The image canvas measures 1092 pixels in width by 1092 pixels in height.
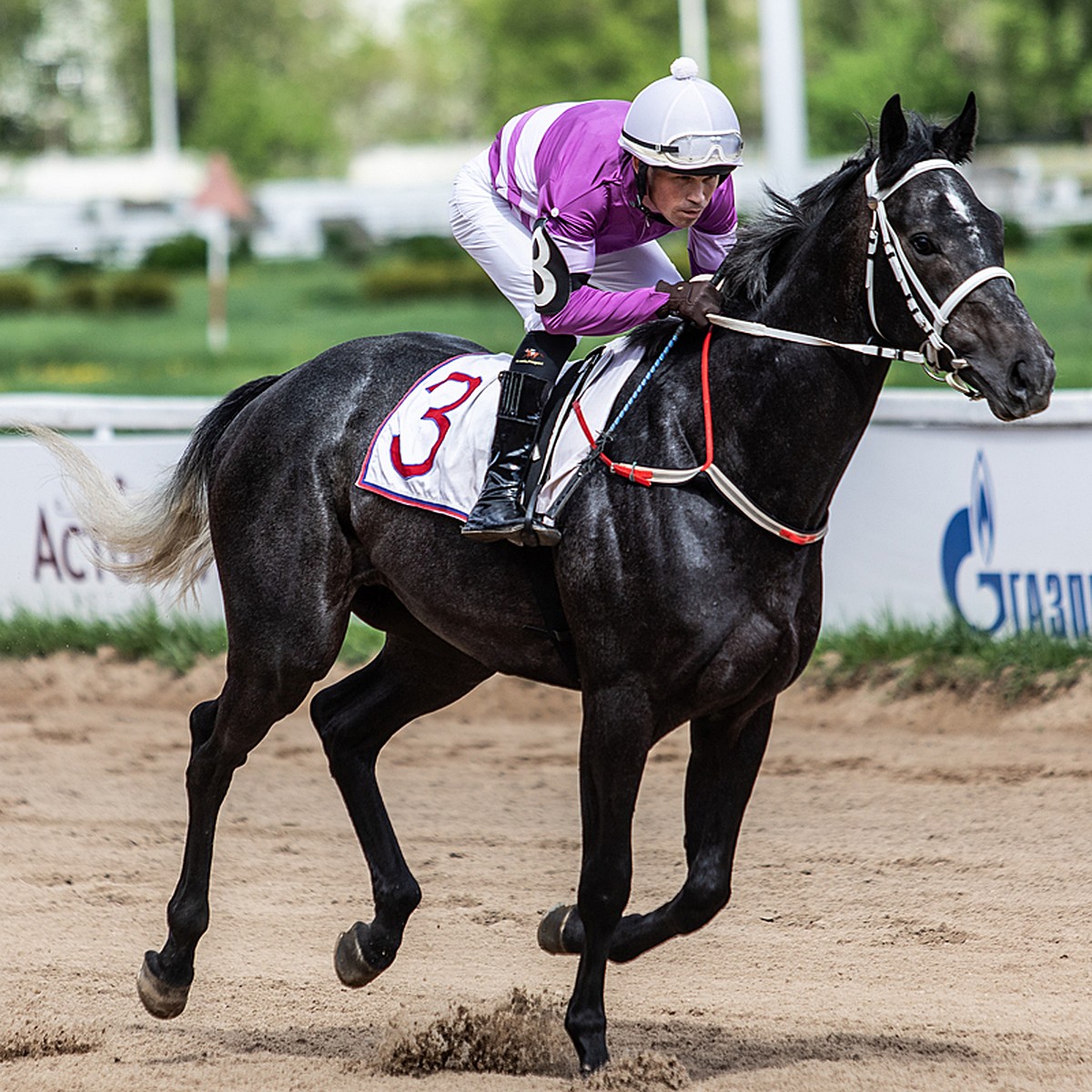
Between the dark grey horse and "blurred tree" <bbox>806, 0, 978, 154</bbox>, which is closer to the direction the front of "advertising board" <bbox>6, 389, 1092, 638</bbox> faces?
the dark grey horse

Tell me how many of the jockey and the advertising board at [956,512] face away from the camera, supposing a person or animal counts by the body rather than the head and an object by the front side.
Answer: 0

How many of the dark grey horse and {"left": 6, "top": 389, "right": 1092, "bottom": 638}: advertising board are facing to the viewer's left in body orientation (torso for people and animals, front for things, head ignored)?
0

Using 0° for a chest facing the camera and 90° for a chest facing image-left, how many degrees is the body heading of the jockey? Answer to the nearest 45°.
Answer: approximately 315°

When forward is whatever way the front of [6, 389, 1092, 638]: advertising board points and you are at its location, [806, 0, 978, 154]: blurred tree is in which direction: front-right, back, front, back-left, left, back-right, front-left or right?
back

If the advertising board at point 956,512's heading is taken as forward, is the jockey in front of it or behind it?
in front

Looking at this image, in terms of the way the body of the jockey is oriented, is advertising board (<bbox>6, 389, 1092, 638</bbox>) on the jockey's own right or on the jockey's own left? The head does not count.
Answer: on the jockey's own left

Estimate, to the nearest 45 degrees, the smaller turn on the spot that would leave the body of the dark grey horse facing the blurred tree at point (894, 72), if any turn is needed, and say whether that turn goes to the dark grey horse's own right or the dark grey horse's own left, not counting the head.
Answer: approximately 135° to the dark grey horse's own left

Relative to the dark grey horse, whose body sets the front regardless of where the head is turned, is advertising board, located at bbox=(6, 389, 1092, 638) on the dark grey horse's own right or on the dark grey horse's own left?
on the dark grey horse's own left

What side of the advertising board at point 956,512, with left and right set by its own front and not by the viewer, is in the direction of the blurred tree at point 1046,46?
back

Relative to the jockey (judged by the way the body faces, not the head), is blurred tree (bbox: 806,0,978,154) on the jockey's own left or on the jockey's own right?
on the jockey's own left
